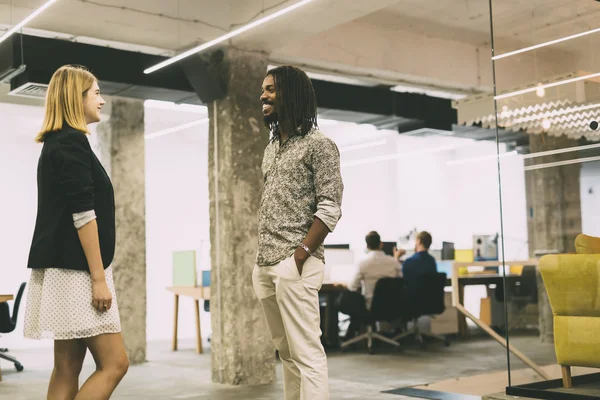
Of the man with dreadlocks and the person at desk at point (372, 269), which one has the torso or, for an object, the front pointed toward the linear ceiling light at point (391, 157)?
the person at desk

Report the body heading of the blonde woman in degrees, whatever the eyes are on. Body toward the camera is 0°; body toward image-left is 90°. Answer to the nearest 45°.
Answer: approximately 270°

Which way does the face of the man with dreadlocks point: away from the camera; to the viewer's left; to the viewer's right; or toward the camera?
to the viewer's left

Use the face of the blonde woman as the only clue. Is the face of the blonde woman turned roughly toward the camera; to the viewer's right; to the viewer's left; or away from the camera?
to the viewer's right

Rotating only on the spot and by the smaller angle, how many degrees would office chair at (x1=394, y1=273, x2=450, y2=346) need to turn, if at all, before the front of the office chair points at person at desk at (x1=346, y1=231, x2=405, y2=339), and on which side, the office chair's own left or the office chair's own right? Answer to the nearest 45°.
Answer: approximately 90° to the office chair's own left

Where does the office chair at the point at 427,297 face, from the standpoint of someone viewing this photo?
facing away from the viewer and to the left of the viewer

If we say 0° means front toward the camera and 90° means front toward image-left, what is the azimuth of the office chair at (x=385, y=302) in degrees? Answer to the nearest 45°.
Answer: approximately 135°
